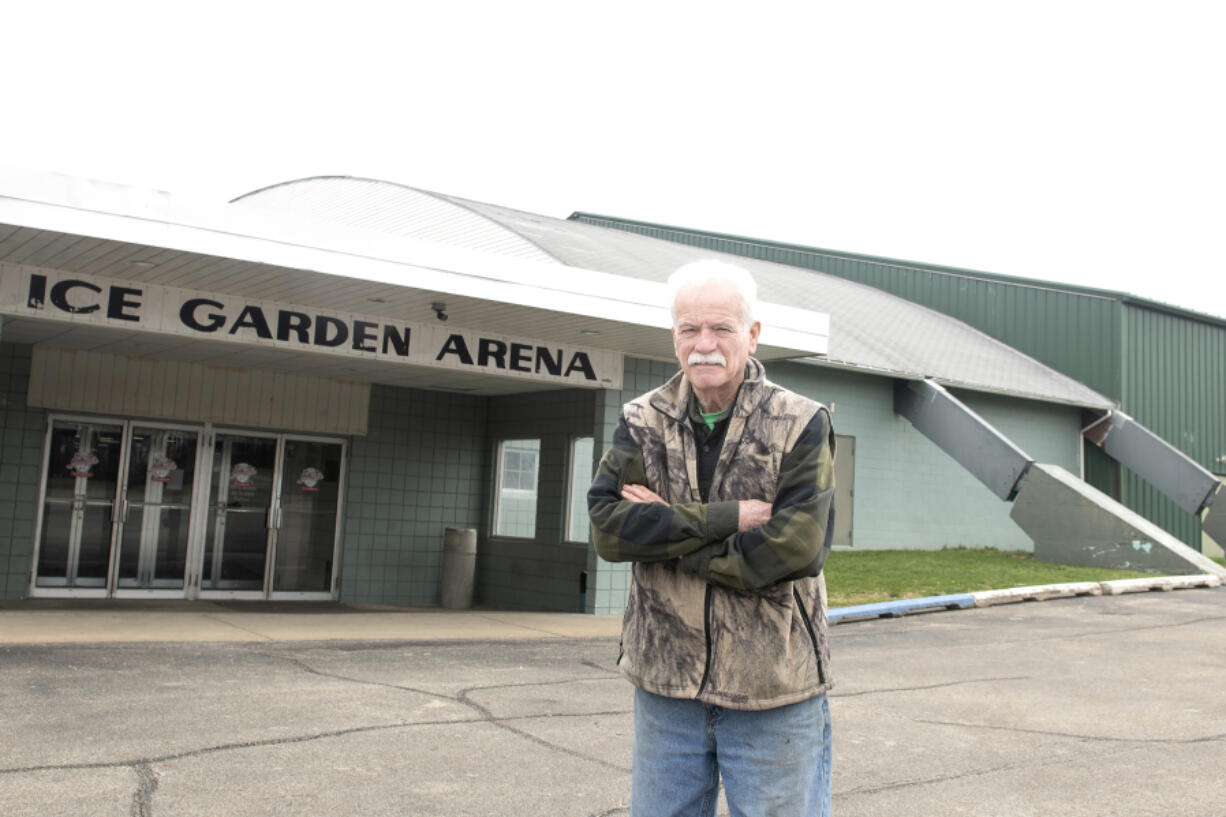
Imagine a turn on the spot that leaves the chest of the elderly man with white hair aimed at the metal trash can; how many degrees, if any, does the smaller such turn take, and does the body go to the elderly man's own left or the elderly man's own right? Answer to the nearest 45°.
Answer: approximately 180°

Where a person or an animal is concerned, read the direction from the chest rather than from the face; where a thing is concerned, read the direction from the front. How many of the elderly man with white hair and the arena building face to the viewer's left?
0

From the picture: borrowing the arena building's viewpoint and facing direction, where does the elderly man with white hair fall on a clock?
The elderly man with white hair is roughly at 1 o'clock from the arena building.

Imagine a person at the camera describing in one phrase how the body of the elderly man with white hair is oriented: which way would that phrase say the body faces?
toward the camera

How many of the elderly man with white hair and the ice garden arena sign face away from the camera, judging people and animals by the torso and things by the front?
0

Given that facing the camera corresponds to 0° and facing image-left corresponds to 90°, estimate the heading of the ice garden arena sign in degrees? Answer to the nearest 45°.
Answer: approximately 315°

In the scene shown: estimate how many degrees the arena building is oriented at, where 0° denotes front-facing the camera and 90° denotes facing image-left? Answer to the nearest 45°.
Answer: approximately 315°

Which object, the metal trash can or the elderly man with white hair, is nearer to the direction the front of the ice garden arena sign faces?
the elderly man with white hair

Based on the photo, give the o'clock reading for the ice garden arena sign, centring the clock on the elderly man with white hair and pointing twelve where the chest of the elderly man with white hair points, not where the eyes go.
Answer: The ice garden arena sign is roughly at 5 o'clock from the elderly man with white hair.

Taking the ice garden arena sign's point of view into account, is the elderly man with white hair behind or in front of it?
in front
